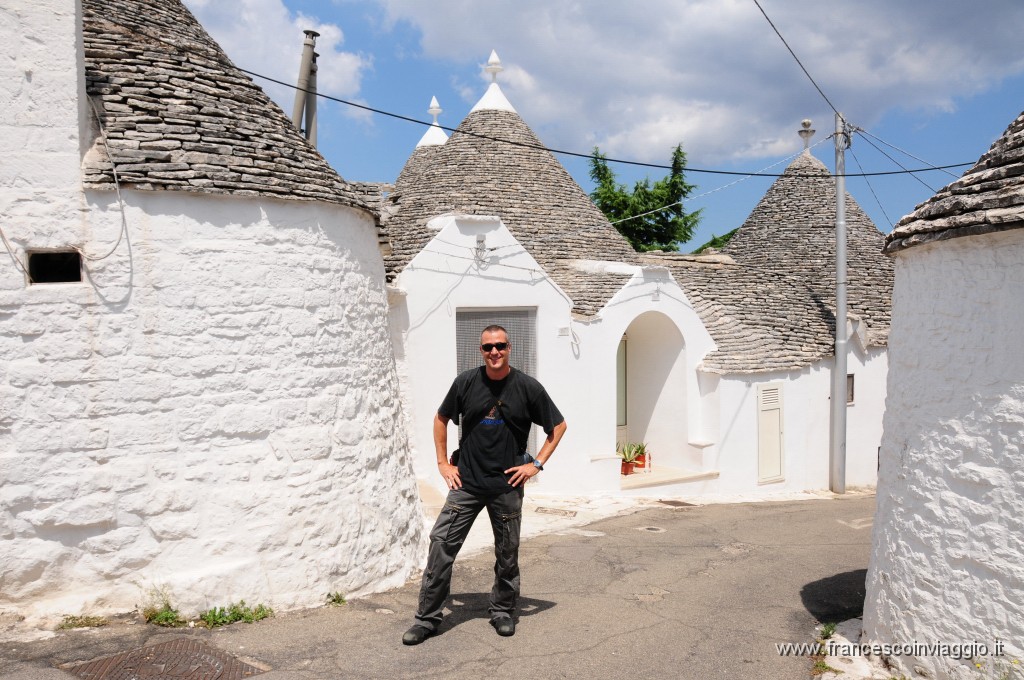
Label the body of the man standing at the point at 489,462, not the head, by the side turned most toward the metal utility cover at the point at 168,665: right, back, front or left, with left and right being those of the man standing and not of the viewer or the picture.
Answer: right

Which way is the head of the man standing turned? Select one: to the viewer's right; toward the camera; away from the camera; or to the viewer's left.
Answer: toward the camera

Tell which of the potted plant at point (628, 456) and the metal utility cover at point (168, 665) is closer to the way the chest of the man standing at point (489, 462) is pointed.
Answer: the metal utility cover

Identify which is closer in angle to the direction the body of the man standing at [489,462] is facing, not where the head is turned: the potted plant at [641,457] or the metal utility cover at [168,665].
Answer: the metal utility cover

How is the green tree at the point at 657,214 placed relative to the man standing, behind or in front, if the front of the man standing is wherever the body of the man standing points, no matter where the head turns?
behind

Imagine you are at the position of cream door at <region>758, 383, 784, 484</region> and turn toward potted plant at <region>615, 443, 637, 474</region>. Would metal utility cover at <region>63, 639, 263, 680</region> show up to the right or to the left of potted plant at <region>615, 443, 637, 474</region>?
left

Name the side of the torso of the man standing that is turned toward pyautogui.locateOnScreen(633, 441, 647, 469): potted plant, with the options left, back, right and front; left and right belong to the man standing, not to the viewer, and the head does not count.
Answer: back

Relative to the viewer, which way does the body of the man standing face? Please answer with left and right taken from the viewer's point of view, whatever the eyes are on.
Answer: facing the viewer

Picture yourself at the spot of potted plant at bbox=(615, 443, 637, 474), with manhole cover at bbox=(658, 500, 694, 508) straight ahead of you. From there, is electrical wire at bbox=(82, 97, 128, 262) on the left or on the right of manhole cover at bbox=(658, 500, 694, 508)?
right

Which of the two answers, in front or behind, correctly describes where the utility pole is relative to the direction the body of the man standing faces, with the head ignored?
behind

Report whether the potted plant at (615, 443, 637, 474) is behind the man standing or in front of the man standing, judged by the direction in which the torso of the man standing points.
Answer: behind

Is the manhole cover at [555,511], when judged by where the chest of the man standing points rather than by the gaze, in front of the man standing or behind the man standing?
behind

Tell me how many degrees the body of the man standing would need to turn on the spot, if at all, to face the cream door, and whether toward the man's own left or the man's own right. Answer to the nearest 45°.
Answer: approximately 135° to the man's own left

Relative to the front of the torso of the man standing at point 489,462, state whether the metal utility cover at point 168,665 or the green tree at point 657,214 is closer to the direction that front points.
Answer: the metal utility cover
